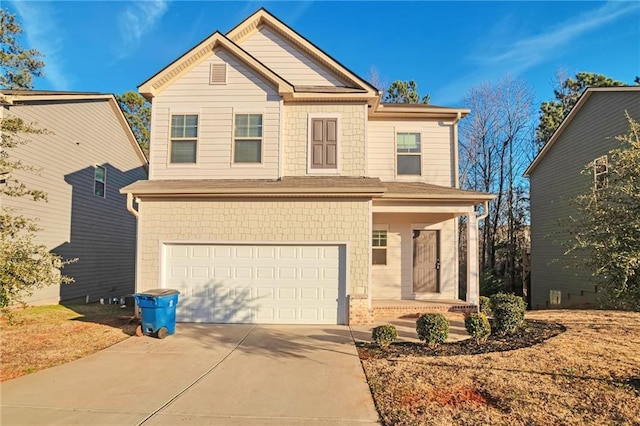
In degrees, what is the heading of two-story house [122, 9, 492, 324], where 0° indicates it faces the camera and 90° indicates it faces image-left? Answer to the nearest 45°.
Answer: approximately 0°

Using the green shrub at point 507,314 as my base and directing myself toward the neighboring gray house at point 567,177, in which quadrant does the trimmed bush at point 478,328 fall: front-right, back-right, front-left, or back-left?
back-left

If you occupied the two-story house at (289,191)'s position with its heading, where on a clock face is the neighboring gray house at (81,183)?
The neighboring gray house is roughly at 4 o'clock from the two-story house.

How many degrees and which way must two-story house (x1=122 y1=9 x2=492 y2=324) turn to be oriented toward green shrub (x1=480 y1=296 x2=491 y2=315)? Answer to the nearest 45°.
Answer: approximately 90° to its left

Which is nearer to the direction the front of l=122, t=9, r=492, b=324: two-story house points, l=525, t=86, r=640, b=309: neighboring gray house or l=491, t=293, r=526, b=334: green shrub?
the green shrub

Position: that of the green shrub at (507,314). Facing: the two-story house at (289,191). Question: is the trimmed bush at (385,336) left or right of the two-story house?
left

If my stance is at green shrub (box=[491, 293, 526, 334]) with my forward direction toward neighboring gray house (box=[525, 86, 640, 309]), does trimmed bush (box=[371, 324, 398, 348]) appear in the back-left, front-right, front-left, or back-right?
back-left

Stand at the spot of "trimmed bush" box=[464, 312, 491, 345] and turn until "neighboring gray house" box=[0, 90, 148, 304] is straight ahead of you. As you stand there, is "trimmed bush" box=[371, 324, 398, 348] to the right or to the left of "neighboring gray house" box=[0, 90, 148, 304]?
left

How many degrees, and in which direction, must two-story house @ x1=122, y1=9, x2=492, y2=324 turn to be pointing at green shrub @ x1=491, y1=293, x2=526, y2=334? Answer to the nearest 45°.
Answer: approximately 45° to its left

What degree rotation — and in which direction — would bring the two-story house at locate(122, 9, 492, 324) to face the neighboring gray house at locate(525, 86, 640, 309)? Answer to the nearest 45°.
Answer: approximately 135° to its left

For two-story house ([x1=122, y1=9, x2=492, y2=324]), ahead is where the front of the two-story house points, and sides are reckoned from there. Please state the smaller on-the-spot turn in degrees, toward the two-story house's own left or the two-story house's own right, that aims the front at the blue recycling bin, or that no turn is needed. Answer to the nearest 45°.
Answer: approximately 45° to the two-story house's own right

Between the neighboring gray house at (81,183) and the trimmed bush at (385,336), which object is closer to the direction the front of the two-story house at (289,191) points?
the trimmed bush

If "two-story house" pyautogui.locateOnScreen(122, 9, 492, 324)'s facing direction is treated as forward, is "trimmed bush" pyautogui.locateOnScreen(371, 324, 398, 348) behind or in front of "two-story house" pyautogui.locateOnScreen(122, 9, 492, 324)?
in front
